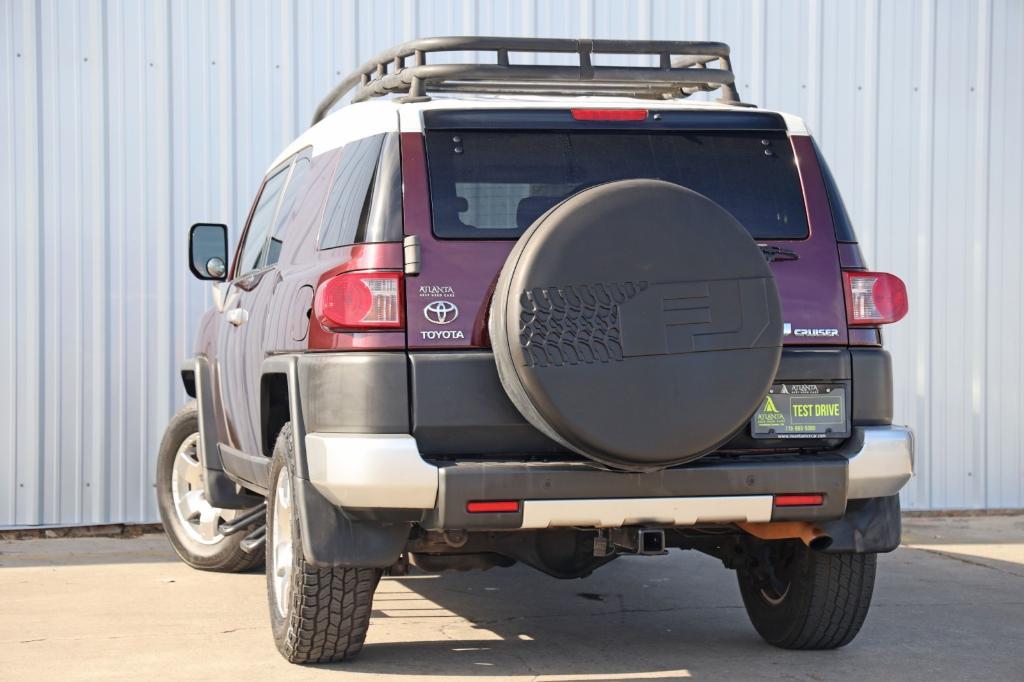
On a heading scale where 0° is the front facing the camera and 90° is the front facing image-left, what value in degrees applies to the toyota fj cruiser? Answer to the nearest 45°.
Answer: approximately 180°
